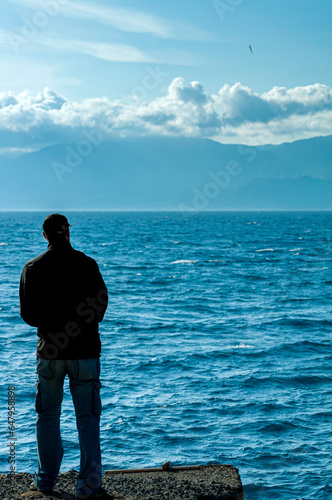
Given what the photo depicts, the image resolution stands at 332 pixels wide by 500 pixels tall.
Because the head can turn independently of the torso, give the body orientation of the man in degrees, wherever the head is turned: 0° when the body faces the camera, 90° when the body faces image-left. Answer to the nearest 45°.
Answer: approximately 180°
